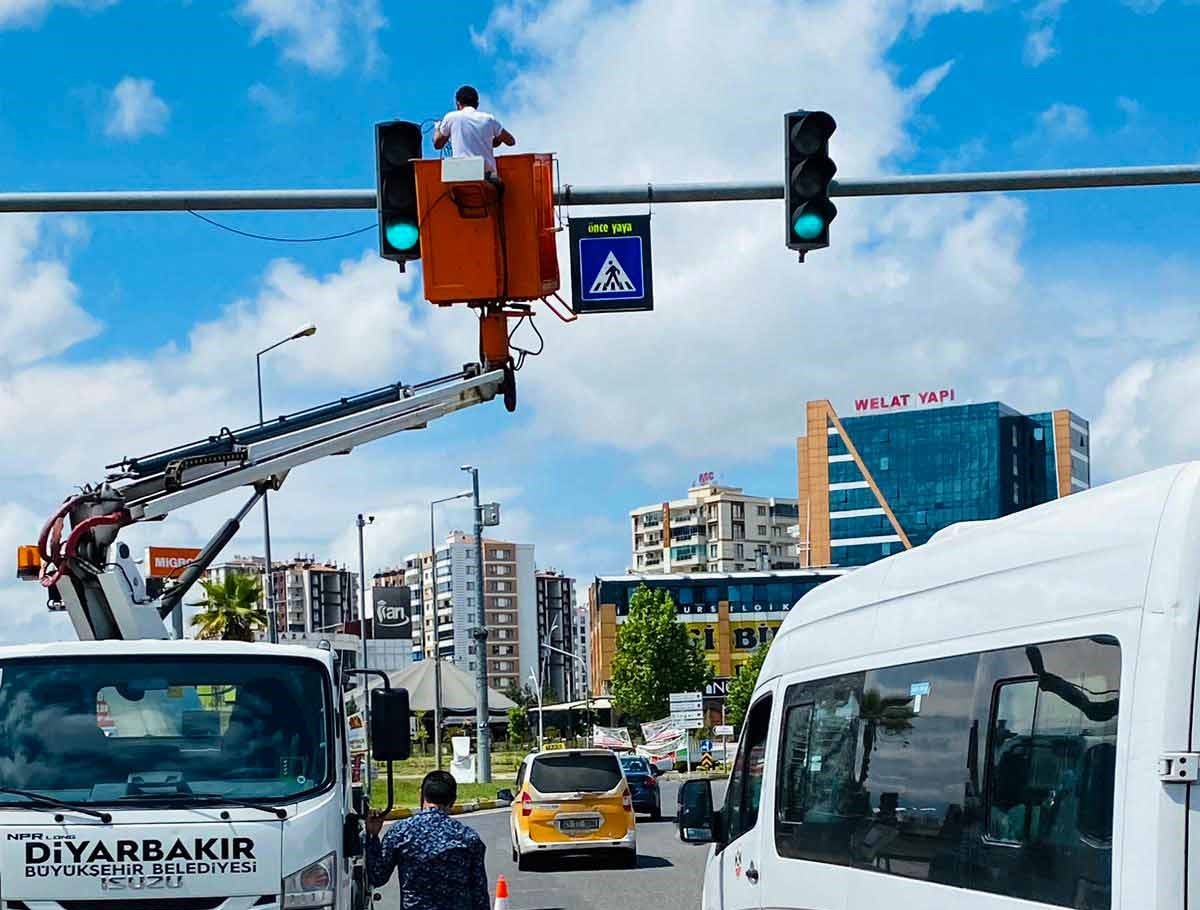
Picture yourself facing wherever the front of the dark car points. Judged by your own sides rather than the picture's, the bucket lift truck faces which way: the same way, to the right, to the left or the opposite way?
the opposite way

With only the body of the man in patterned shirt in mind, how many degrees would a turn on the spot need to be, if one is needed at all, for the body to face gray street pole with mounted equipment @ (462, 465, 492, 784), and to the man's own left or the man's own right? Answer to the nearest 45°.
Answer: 0° — they already face it

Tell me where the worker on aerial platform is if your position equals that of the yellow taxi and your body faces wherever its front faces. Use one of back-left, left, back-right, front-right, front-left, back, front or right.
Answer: back

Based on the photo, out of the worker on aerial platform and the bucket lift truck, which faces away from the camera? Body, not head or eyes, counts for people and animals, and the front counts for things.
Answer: the worker on aerial platform

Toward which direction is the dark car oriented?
away from the camera

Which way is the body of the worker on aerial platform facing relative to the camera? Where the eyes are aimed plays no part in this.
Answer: away from the camera

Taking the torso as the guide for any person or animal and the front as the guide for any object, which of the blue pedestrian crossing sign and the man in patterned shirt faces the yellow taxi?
the man in patterned shirt

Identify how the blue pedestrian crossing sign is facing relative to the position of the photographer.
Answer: facing the viewer

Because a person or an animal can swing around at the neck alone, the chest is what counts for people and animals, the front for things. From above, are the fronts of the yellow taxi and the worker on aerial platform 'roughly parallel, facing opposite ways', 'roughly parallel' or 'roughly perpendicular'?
roughly parallel

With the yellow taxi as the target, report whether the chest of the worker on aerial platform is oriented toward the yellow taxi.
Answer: yes

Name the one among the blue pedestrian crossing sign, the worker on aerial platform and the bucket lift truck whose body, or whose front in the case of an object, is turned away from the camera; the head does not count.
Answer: the worker on aerial platform

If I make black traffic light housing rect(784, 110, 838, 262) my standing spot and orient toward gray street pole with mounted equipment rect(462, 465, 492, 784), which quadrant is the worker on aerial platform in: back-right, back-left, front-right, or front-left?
front-left

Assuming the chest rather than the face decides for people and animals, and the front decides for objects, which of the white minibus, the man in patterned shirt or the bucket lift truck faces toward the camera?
the bucket lift truck

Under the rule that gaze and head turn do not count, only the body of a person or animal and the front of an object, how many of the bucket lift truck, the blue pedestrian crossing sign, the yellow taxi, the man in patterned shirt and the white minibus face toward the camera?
2

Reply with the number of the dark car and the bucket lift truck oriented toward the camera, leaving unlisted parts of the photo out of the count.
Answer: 1

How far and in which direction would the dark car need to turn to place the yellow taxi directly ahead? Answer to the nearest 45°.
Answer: approximately 180°

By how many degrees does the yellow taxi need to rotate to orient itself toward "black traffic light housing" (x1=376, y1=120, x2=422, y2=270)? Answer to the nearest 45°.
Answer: approximately 180°

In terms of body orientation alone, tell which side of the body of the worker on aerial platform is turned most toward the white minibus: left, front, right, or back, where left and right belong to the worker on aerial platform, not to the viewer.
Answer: back

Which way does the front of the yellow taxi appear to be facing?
away from the camera

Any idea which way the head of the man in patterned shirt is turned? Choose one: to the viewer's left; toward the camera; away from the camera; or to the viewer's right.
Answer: away from the camera

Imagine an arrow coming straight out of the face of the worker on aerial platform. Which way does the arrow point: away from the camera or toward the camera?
away from the camera

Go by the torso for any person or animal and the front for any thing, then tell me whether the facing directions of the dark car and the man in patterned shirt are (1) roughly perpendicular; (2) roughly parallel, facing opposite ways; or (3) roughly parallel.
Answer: roughly parallel
